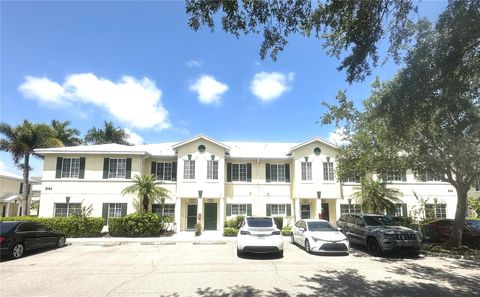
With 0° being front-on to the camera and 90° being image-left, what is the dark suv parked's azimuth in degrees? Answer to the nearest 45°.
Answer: approximately 315°

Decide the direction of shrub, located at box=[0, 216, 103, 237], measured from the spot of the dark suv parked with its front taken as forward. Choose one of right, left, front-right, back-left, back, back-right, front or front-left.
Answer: back-right

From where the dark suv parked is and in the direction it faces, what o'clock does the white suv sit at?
The white suv is roughly at 3 o'clock from the dark suv parked.

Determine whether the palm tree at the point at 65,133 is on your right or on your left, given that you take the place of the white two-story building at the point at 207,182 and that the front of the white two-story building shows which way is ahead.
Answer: on your right
